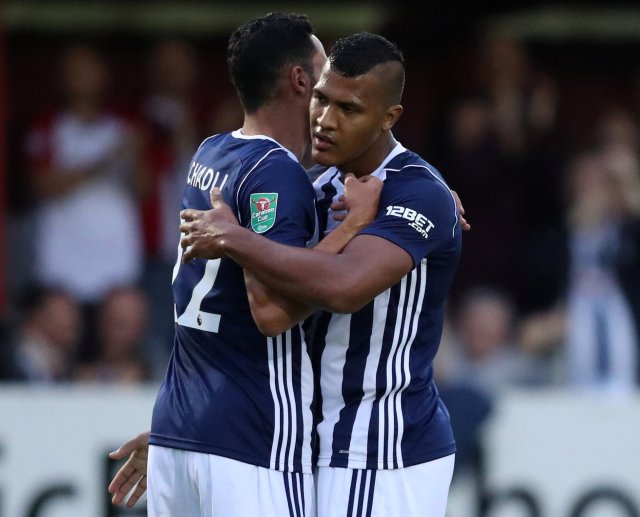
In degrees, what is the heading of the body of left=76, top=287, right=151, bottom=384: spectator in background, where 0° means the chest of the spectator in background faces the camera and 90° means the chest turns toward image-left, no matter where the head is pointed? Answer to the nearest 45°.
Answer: approximately 0°

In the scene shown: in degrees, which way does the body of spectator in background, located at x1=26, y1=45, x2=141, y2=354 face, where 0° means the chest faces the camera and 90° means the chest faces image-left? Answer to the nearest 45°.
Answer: approximately 0°

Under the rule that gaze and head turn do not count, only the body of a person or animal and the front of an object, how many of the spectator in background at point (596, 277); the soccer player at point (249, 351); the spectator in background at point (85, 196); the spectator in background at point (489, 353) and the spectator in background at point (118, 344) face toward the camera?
4

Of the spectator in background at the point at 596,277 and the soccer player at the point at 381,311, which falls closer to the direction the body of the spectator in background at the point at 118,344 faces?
the soccer player

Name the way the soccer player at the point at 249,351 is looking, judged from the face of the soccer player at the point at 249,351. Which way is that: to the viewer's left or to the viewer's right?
to the viewer's right

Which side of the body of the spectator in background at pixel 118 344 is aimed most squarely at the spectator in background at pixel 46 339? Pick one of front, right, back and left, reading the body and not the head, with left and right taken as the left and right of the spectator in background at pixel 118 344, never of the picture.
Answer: right

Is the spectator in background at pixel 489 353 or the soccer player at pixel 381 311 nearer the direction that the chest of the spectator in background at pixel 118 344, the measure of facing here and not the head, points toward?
the soccer player

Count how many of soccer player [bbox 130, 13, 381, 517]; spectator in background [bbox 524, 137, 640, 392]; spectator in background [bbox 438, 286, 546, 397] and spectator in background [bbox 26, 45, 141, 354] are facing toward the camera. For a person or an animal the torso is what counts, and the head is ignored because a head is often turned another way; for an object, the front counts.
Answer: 3

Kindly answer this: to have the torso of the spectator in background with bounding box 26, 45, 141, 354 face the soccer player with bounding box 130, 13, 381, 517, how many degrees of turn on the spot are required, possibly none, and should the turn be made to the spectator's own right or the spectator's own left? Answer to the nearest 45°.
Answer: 0° — they already face them

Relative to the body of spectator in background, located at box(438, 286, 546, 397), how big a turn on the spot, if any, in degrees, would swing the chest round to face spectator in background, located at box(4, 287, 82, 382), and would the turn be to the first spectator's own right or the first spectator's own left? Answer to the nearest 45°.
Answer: approximately 90° to the first spectator's own right
